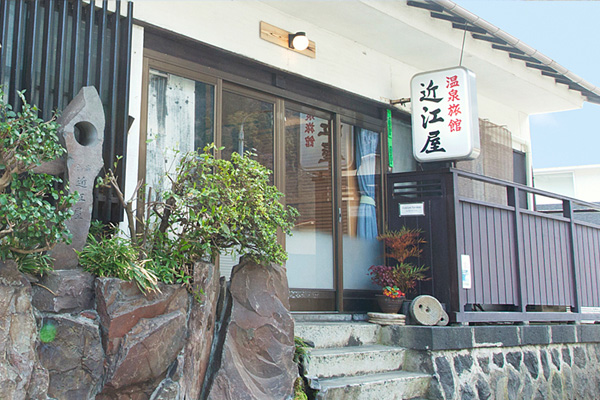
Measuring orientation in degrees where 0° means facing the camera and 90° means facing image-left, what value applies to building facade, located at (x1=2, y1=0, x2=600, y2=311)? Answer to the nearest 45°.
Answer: approximately 315°

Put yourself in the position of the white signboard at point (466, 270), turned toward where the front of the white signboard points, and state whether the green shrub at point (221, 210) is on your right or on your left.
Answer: on your right
